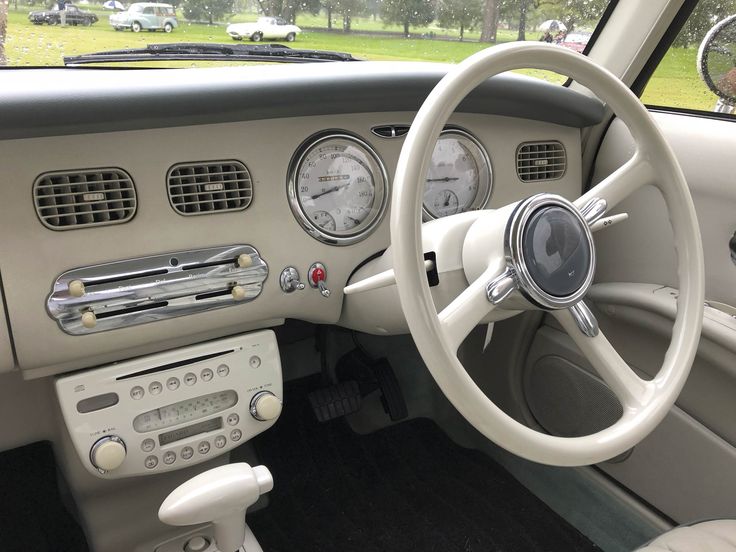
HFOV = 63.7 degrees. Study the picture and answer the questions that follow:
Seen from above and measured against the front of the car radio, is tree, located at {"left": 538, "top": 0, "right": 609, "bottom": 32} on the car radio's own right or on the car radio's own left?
on the car radio's own left

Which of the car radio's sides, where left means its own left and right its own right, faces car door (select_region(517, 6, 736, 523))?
left

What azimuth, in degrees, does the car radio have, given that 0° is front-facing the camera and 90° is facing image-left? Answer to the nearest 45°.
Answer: approximately 0°

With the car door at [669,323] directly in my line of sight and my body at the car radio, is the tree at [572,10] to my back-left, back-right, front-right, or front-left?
front-left

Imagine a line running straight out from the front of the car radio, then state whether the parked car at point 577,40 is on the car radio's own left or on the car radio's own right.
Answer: on the car radio's own left

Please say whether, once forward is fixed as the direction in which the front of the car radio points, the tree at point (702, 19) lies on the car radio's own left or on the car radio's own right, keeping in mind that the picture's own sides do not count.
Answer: on the car radio's own left

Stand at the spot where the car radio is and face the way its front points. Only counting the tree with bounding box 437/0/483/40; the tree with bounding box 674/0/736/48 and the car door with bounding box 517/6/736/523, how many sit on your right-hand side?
0
